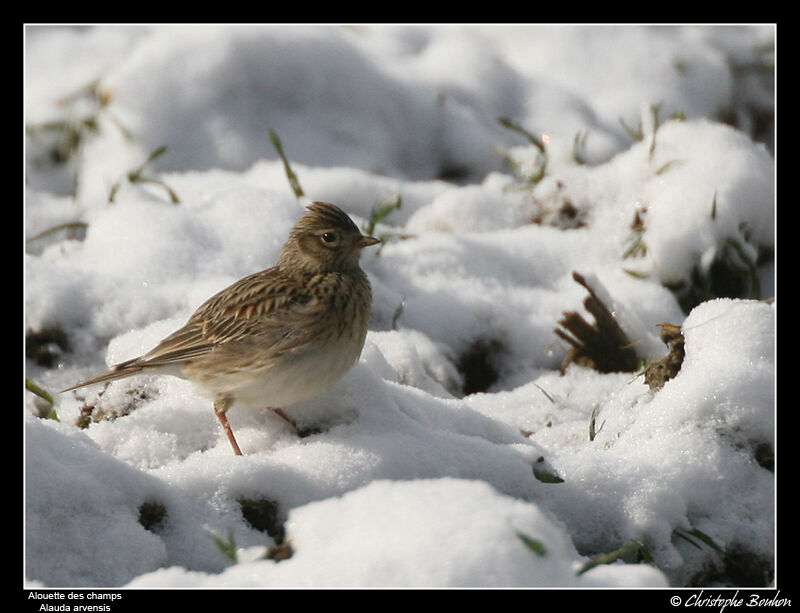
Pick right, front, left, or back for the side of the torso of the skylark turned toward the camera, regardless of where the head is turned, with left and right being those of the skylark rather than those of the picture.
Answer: right
